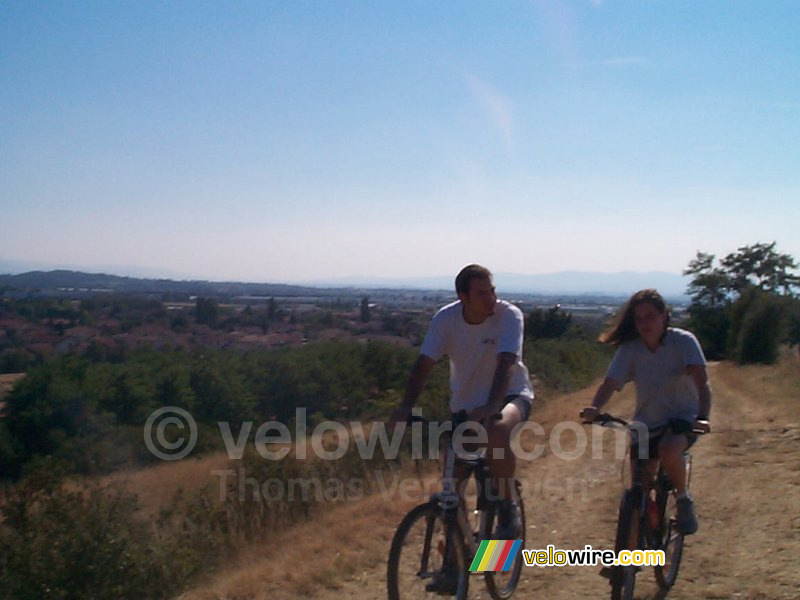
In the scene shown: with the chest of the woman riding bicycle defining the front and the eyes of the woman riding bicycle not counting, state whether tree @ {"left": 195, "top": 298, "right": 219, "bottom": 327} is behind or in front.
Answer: behind

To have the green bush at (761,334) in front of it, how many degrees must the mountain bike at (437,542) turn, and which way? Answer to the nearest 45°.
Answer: approximately 180°

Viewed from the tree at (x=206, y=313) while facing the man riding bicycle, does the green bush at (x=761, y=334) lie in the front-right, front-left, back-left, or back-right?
front-left

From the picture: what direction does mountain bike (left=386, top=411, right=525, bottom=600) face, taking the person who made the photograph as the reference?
facing the viewer and to the left of the viewer

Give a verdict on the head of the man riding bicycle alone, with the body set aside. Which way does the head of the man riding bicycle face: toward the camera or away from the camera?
toward the camera

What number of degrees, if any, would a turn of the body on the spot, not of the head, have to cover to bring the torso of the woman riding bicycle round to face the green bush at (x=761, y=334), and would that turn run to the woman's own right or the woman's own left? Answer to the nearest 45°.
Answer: approximately 180°

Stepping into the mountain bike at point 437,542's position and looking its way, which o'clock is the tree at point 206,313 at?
The tree is roughly at 4 o'clock from the mountain bike.

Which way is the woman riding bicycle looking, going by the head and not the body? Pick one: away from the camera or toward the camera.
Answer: toward the camera

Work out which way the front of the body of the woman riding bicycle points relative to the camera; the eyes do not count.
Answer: toward the camera

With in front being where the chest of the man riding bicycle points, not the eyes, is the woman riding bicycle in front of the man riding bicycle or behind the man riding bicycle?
behind

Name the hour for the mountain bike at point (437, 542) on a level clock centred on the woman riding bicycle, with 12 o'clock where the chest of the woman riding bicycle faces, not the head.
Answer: The mountain bike is roughly at 2 o'clock from the woman riding bicycle.
